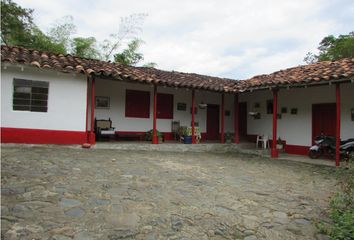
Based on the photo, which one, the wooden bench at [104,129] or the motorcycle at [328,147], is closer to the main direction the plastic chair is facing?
the wooden bench

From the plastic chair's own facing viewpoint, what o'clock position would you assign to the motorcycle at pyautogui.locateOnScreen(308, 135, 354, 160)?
The motorcycle is roughly at 9 o'clock from the plastic chair.

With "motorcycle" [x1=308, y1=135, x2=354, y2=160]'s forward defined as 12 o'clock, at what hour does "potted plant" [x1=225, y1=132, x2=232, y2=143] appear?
The potted plant is roughly at 1 o'clock from the motorcycle.

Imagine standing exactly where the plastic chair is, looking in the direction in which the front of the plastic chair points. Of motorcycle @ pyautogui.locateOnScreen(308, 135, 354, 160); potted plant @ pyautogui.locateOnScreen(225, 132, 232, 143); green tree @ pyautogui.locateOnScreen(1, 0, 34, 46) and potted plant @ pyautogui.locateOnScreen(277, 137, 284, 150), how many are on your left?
2

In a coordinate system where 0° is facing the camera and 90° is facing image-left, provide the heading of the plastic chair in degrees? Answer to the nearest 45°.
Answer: approximately 45°

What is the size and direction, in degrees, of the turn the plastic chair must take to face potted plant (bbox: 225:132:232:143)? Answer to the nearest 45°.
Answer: approximately 45° to its right

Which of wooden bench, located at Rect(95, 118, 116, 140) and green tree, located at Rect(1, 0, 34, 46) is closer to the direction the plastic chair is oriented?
the wooden bench

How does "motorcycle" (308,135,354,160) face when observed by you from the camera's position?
facing to the left of the viewer
